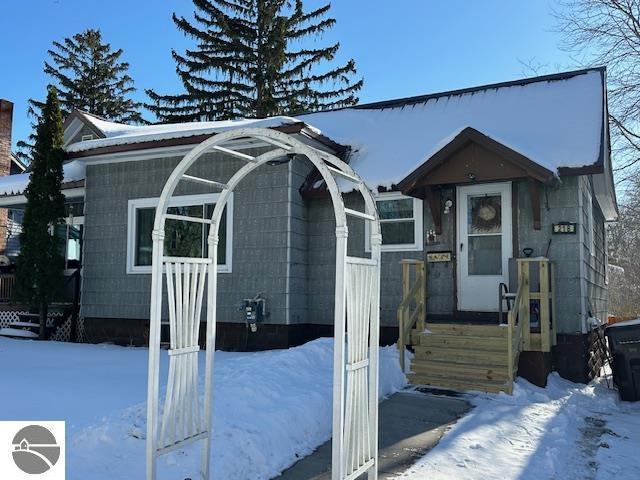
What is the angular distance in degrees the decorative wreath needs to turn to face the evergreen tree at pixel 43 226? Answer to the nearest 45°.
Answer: approximately 90° to its right

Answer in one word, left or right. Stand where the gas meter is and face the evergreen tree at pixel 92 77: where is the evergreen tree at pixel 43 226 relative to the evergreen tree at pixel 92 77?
left

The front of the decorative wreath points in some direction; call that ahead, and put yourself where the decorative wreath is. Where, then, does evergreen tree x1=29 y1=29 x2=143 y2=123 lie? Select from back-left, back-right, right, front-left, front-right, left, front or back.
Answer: back-right

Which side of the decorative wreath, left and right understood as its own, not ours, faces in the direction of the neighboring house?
right

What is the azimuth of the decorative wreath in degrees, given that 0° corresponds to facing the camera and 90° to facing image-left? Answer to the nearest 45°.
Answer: approximately 0°

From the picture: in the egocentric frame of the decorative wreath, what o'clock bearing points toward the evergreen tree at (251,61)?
The evergreen tree is roughly at 5 o'clock from the decorative wreath.
